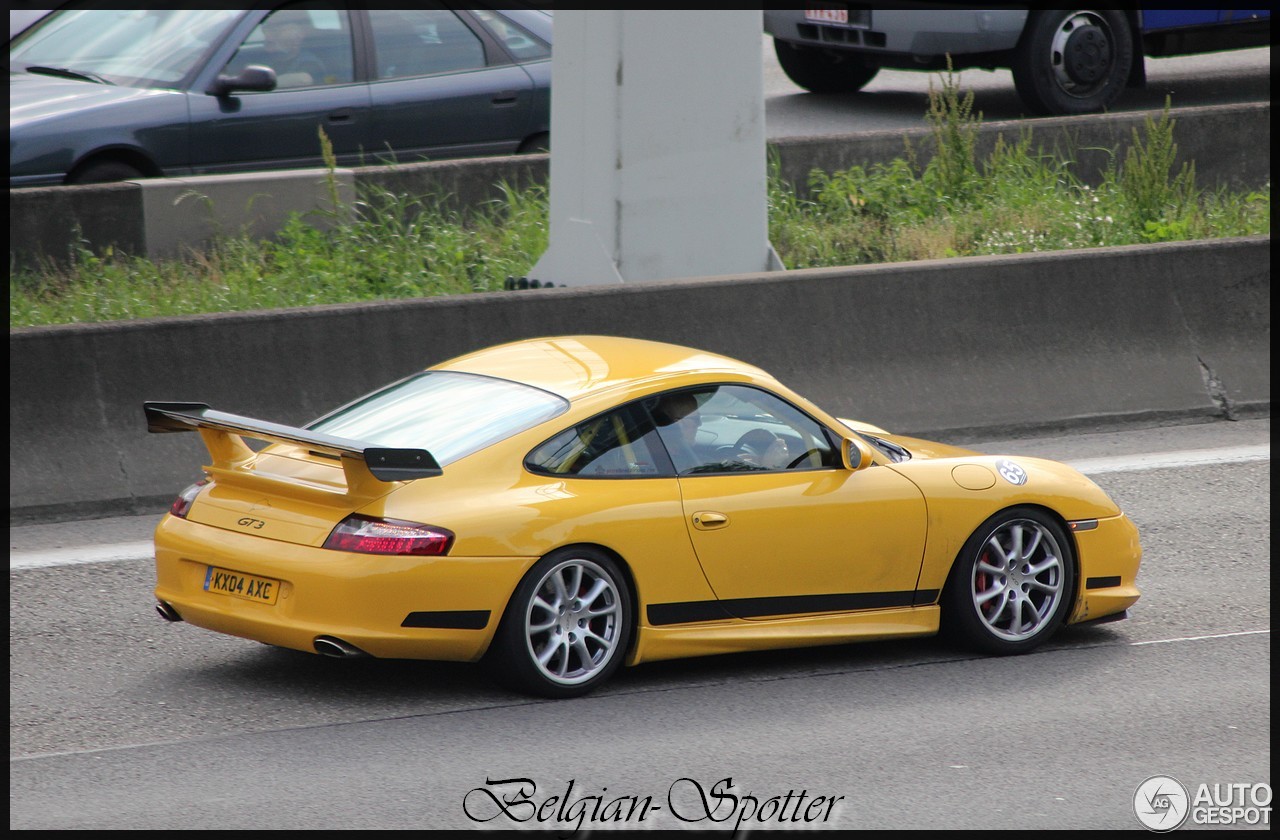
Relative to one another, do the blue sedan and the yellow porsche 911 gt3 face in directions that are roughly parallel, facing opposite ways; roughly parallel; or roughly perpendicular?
roughly parallel, facing opposite ways

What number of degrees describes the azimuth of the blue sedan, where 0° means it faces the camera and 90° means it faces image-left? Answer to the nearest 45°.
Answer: approximately 45°

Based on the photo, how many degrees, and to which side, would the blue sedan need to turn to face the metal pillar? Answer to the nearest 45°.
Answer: approximately 90° to its left

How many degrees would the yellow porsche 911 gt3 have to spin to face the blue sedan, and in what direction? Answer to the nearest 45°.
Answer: approximately 45° to its left

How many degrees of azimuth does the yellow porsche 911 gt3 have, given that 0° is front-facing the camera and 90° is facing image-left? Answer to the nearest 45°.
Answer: approximately 225°

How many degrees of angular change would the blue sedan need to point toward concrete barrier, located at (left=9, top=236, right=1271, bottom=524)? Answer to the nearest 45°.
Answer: approximately 90° to its left

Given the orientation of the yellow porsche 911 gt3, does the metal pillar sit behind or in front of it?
in front

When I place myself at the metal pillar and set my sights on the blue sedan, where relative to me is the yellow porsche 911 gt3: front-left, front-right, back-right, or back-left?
back-left
